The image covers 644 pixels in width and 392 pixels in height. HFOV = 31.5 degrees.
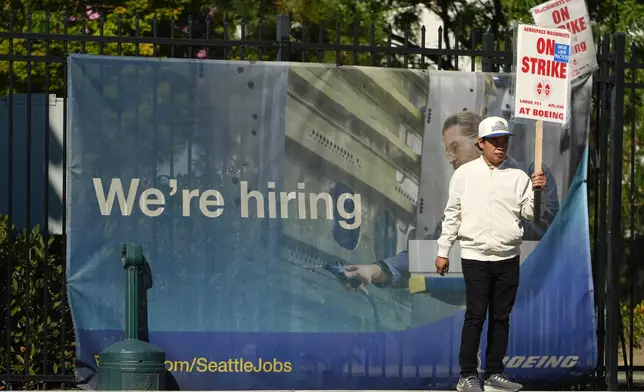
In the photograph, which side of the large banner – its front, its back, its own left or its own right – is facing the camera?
front

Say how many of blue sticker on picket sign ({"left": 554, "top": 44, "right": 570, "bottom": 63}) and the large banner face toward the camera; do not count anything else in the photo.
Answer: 2

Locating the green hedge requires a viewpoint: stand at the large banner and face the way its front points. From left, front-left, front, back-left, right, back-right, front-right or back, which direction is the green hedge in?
right

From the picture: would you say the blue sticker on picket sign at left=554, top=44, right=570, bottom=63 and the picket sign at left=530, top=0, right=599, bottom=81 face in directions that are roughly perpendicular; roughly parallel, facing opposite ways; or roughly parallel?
roughly parallel

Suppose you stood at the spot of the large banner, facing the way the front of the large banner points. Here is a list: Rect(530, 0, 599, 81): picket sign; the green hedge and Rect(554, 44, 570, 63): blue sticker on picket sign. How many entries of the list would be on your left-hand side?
2

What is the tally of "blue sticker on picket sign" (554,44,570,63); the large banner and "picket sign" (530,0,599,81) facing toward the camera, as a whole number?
3

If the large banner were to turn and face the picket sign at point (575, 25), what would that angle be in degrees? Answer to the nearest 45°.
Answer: approximately 90° to its left

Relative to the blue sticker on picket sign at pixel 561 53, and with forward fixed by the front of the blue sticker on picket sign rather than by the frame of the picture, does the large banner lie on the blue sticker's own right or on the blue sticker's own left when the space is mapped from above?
on the blue sticker's own right

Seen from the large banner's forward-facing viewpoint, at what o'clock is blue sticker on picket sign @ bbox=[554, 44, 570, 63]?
The blue sticker on picket sign is roughly at 9 o'clock from the large banner.

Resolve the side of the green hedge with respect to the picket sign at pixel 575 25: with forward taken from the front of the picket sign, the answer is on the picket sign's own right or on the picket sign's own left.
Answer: on the picket sign's own right

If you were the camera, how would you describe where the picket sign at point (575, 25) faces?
facing the viewer

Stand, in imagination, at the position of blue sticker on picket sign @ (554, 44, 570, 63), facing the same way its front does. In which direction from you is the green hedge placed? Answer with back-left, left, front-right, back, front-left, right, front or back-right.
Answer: right
